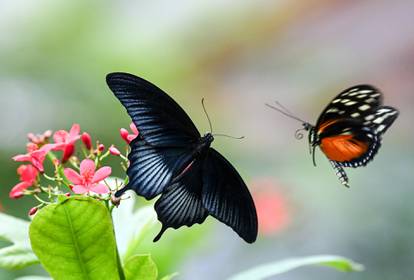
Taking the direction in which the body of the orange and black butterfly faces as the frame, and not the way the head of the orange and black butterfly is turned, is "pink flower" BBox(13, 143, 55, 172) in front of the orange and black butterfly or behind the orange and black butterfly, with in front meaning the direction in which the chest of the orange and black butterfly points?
in front

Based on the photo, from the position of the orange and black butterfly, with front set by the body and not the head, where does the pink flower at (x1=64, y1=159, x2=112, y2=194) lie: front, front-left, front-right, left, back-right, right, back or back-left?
front-left

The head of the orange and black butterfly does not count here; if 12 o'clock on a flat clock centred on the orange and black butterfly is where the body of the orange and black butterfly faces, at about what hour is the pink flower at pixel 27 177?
The pink flower is roughly at 11 o'clock from the orange and black butterfly.

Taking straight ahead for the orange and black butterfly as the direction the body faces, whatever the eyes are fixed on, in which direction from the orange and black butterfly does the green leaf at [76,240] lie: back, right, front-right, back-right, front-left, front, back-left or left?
front-left

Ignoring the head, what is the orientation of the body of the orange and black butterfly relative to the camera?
to the viewer's left

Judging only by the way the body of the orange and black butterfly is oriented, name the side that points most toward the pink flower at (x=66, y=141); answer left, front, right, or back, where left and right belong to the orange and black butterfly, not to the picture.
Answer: front
